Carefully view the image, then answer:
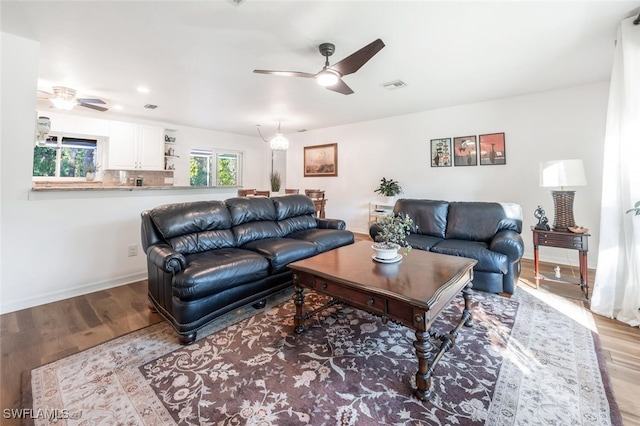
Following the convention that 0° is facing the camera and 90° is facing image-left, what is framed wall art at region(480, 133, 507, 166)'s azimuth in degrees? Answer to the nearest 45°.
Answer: approximately 0°

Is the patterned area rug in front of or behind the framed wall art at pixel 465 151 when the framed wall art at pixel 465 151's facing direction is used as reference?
in front

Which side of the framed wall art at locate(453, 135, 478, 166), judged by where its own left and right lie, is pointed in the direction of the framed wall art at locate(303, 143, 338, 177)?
right

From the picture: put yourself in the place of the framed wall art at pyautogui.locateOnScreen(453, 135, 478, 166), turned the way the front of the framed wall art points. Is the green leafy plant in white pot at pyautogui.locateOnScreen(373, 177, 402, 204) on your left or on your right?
on your right

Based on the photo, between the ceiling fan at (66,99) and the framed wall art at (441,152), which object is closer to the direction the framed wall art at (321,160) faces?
the ceiling fan

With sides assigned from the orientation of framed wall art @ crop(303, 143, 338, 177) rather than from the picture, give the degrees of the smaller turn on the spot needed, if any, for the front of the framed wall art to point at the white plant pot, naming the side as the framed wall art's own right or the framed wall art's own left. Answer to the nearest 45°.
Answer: approximately 45° to the framed wall art's own left

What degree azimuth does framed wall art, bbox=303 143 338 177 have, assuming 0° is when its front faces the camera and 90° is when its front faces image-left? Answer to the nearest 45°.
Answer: approximately 45°

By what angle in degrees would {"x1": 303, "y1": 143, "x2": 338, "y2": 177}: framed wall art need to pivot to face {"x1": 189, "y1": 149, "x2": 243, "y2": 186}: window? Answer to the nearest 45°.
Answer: approximately 45° to its right

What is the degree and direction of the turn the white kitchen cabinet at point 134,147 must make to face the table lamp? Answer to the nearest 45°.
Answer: approximately 45° to its left

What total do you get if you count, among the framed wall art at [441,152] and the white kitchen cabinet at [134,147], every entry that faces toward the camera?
2

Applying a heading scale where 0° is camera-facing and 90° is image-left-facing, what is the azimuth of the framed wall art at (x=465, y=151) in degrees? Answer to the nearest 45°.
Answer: approximately 0°

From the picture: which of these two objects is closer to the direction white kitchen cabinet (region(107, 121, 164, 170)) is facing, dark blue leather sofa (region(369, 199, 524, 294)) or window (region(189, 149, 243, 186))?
the dark blue leather sofa
